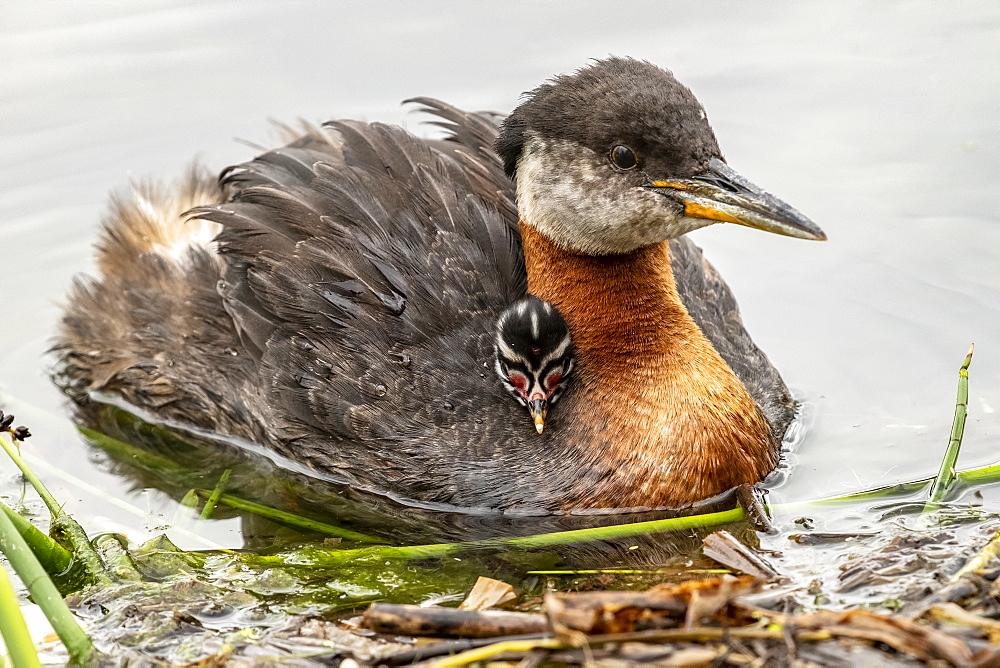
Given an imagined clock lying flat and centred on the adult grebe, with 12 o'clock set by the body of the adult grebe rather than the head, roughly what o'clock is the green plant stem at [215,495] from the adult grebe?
The green plant stem is roughly at 5 o'clock from the adult grebe.

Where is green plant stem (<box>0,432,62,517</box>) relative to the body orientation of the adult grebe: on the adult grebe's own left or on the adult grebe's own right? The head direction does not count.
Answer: on the adult grebe's own right

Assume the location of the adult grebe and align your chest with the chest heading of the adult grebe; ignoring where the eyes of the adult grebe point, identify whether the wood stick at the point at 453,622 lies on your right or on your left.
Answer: on your right

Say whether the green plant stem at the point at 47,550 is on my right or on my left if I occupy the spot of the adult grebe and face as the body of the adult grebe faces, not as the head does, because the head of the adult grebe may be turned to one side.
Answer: on my right

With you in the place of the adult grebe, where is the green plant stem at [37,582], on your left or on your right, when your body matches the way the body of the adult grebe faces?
on your right

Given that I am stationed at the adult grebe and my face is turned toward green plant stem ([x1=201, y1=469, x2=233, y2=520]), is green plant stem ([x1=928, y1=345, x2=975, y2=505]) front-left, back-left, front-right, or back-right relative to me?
back-left

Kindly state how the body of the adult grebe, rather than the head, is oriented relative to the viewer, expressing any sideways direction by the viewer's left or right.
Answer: facing the viewer and to the right of the viewer

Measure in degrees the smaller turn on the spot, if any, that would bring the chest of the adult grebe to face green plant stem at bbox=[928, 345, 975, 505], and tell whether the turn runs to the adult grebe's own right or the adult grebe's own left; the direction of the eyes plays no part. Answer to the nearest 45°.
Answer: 0° — it already faces it

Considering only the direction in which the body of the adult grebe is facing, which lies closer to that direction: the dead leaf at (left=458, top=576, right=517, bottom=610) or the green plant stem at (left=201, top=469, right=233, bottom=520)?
the dead leaf

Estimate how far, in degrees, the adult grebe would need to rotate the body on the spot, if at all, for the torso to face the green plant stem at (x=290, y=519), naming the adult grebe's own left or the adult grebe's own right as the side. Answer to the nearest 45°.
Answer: approximately 135° to the adult grebe's own right
